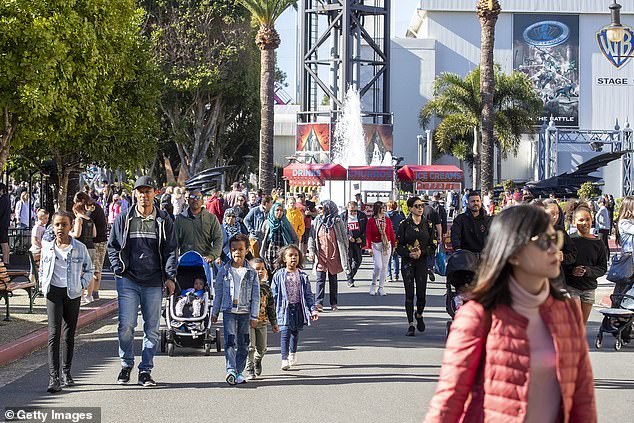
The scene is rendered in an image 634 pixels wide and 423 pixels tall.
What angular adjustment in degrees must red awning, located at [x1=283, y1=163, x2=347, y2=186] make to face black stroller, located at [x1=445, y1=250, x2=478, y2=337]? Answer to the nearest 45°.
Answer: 0° — it already faces it

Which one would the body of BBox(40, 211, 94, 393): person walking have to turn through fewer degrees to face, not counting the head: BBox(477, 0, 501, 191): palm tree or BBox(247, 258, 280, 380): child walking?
the child walking

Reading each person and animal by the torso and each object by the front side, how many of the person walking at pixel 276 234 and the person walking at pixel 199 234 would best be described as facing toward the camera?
2

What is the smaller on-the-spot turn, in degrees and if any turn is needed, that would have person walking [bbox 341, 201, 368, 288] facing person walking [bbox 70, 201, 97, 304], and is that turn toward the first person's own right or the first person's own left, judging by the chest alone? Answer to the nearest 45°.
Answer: approximately 45° to the first person's own right

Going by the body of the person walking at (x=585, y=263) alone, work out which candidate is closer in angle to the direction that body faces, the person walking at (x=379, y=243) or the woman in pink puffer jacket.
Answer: the woman in pink puffer jacket

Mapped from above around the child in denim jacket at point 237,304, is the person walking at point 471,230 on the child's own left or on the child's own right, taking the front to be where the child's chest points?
on the child's own left
